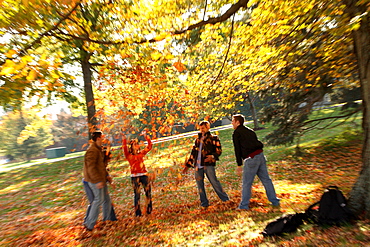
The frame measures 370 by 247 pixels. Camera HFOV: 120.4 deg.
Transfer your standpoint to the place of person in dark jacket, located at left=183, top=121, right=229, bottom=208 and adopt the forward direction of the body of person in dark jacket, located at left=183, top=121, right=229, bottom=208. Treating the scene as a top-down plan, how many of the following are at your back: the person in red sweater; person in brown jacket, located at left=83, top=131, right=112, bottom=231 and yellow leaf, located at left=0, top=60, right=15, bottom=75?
0

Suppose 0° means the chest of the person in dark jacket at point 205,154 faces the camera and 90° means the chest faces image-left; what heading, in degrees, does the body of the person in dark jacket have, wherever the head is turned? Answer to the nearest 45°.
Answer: approximately 45°

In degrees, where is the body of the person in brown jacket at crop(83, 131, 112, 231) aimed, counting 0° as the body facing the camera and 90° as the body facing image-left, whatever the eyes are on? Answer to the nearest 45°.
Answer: approximately 270°

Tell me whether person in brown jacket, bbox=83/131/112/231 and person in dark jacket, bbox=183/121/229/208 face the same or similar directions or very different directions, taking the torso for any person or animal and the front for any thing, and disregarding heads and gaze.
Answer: very different directions

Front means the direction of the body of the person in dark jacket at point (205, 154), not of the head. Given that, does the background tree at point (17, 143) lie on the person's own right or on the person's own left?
on the person's own right

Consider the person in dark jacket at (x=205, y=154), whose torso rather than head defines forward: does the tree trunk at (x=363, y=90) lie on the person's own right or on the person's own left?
on the person's own left

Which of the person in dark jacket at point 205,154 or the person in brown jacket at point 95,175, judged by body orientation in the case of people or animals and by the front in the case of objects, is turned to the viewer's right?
the person in brown jacket at point 95,175

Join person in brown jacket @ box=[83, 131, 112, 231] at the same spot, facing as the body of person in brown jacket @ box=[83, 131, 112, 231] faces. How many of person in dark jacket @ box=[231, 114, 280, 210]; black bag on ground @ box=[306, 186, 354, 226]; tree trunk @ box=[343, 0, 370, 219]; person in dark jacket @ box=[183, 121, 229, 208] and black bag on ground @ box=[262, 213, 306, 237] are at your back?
0

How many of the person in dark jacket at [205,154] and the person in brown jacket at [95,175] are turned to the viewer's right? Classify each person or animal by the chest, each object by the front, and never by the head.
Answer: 1

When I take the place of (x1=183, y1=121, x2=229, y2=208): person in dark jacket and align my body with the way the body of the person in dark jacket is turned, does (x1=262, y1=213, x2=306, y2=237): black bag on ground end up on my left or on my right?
on my left

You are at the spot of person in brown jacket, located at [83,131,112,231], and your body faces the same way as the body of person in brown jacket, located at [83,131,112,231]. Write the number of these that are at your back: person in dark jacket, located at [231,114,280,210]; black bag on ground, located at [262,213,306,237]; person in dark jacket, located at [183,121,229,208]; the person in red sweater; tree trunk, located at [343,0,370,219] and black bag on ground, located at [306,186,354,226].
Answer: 0

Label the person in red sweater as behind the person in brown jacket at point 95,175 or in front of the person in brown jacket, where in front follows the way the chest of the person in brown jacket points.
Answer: in front

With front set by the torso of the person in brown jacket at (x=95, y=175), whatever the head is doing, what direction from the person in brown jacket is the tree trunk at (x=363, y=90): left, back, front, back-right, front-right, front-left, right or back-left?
front-right
